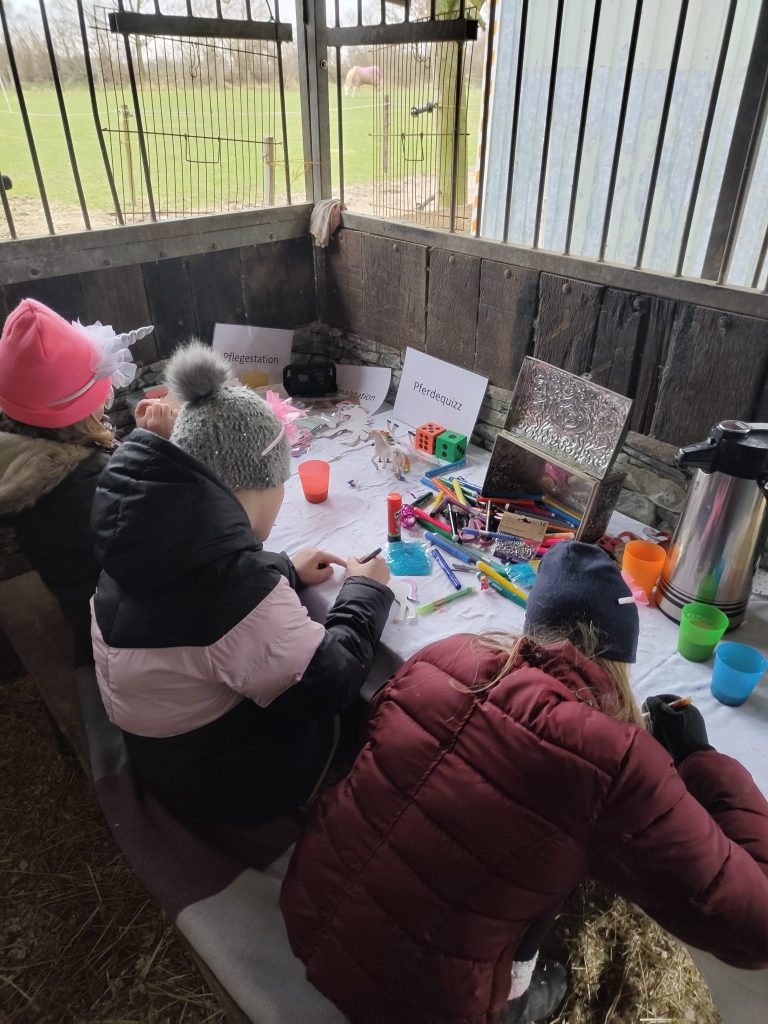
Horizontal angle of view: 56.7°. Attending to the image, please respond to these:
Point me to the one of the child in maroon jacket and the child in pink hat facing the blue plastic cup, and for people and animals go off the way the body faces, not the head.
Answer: the child in maroon jacket

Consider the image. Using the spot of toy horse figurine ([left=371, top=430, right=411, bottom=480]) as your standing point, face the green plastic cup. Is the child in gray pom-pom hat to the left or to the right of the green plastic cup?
right

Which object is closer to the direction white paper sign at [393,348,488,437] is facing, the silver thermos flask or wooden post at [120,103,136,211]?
the silver thermos flask

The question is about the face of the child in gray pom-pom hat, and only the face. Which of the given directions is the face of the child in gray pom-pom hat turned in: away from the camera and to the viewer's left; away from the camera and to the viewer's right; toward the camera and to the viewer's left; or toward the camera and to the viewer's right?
away from the camera and to the viewer's right

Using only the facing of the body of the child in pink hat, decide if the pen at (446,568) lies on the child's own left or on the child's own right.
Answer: on the child's own right

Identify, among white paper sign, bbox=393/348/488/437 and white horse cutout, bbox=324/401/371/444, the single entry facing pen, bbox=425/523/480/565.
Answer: the white paper sign

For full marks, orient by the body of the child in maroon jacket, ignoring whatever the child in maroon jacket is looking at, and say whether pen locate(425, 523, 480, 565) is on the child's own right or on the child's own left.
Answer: on the child's own left

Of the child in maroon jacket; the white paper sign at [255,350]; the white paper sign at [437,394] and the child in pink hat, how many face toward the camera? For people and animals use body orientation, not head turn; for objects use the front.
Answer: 2

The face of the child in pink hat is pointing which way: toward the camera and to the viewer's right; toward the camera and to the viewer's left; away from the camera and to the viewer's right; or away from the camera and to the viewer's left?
away from the camera and to the viewer's right

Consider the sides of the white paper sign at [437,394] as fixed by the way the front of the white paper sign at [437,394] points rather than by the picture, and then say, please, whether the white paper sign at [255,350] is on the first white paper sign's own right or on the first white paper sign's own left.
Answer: on the first white paper sign's own right

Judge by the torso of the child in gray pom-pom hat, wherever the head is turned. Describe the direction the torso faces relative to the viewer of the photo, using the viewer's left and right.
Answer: facing away from the viewer and to the right of the viewer

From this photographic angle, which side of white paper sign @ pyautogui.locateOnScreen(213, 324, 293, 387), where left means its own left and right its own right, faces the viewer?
front

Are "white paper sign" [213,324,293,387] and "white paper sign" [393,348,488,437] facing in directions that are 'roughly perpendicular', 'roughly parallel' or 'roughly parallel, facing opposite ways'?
roughly parallel

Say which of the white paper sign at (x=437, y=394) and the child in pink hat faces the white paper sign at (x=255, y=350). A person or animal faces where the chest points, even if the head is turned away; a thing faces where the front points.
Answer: the child in pink hat

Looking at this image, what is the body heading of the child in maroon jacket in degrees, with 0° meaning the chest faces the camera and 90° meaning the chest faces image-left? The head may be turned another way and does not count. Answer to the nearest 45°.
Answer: approximately 225°

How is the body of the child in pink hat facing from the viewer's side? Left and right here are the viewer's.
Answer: facing away from the viewer and to the right of the viewer
